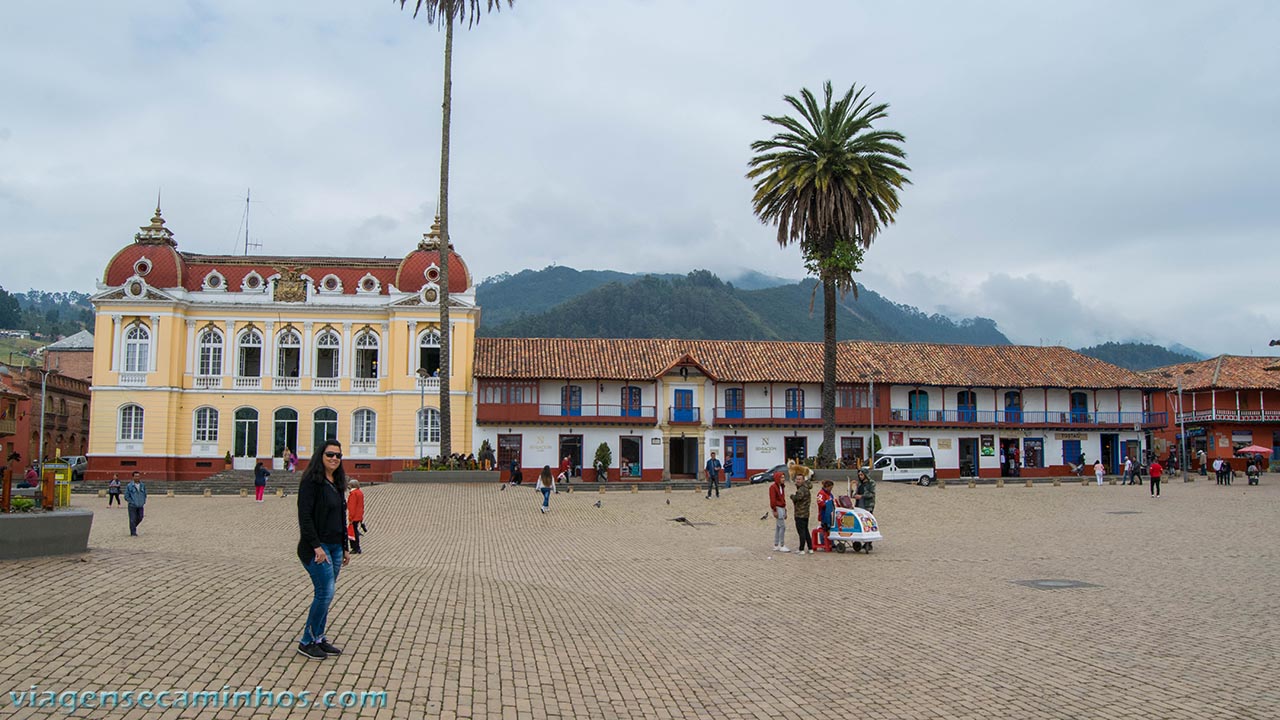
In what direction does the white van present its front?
to the viewer's left

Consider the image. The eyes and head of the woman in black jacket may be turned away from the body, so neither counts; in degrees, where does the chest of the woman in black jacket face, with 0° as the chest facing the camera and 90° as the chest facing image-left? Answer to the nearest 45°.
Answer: approximately 315°

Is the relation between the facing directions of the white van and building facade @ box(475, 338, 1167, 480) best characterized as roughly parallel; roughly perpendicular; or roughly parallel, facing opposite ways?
roughly perpendicular

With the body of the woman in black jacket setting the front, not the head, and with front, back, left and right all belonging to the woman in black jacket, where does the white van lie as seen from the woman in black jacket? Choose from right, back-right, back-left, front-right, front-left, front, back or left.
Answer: left

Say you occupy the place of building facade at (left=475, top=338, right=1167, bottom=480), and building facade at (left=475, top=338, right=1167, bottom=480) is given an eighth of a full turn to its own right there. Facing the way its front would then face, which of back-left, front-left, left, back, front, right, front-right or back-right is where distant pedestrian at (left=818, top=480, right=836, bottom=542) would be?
front-left

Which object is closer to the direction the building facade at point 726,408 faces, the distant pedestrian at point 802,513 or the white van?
the distant pedestrian

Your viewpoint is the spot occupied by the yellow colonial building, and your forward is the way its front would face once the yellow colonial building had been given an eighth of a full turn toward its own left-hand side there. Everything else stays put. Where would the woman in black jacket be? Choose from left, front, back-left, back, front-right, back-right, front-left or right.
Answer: front-right

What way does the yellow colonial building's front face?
toward the camera

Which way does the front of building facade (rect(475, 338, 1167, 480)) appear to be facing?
toward the camera

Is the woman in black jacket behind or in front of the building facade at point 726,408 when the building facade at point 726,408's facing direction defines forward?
in front

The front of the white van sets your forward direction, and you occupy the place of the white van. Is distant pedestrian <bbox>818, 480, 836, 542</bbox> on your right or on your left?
on your left

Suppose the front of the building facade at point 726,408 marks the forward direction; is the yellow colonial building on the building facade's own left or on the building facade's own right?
on the building facade's own right
